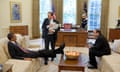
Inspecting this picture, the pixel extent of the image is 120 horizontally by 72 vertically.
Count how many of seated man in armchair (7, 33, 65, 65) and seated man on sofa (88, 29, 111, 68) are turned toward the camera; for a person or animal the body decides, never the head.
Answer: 0

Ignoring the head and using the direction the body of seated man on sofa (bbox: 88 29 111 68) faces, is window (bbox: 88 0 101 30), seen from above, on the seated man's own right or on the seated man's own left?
on the seated man's own right

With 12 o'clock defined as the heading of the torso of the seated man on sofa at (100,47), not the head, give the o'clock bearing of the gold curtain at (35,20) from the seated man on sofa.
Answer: The gold curtain is roughly at 2 o'clock from the seated man on sofa.

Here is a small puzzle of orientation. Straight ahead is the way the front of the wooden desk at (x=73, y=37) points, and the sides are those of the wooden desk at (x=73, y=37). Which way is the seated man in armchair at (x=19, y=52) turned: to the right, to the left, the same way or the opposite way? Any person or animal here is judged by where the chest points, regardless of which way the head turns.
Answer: to the left

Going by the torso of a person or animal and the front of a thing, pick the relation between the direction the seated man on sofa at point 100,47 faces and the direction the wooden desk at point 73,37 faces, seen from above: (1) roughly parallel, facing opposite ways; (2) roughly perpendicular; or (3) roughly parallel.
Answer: roughly perpendicular

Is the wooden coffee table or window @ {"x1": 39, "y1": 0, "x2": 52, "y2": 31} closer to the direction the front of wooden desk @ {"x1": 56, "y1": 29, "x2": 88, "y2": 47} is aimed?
the wooden coffee table

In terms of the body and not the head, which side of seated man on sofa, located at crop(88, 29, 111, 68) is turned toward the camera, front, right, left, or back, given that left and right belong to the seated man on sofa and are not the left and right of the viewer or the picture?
left

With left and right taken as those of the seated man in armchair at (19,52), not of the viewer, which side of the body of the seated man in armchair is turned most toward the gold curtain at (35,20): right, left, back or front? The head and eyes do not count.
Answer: left

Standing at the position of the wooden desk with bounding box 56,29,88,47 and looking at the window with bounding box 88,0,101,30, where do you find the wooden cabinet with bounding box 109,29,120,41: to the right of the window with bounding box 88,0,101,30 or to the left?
right

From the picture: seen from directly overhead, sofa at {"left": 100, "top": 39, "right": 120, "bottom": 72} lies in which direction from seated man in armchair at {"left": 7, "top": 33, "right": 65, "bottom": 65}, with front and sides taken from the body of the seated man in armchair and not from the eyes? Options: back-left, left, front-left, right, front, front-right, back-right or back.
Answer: front

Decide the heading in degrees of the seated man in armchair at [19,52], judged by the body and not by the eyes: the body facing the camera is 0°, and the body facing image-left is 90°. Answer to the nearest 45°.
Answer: approximately 270°

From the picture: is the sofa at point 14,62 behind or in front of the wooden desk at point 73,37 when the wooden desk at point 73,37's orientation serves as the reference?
in front

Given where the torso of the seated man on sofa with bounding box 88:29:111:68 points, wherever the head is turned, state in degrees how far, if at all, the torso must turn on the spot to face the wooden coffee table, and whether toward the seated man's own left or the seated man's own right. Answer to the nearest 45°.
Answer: approximately 45° to the seated man's own left

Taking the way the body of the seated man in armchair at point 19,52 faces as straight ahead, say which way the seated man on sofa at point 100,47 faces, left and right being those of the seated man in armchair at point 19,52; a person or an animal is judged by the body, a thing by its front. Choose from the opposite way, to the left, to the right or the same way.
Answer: the opposite way

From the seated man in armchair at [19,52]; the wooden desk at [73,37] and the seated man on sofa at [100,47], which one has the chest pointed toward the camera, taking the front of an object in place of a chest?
the wooden desk
